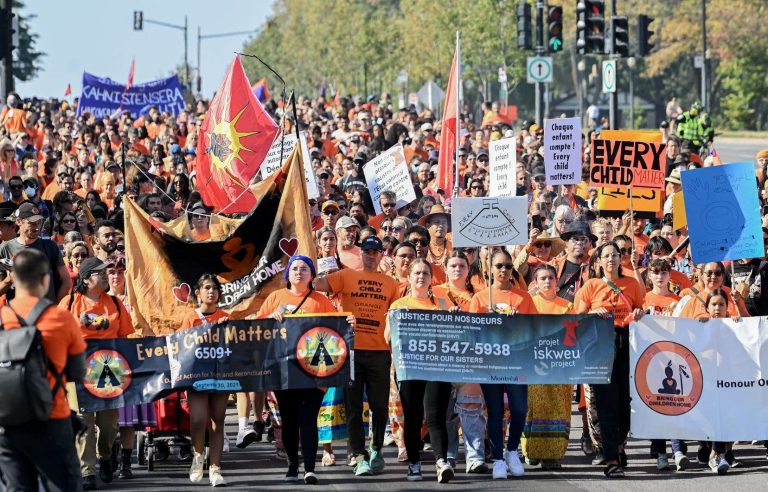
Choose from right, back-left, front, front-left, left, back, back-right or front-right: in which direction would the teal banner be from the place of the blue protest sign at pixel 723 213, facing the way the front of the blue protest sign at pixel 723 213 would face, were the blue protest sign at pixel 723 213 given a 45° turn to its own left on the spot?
right

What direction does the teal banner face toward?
toward the camera

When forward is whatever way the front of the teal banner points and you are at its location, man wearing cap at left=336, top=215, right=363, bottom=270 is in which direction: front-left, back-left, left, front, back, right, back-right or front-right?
back-right

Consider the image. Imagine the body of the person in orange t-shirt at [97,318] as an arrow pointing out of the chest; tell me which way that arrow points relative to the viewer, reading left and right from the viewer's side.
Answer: facing the viewer

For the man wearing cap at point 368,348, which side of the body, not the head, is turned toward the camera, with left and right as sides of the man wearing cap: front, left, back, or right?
front

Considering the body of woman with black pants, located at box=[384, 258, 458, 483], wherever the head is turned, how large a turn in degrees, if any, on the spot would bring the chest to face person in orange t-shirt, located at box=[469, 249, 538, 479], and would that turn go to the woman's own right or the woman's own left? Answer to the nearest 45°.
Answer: approximately 90° to the woman's own left

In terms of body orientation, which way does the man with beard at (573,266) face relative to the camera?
toward the camera

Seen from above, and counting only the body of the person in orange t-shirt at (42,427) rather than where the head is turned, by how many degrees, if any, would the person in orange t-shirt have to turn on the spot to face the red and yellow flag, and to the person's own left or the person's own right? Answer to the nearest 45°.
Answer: approximately 45° to the person's own left
